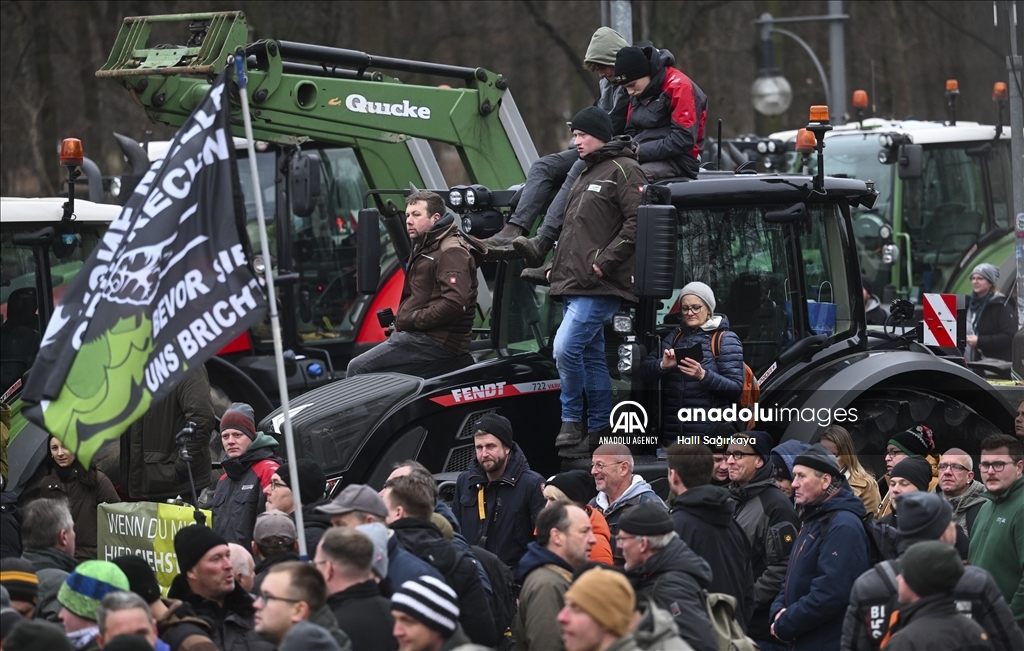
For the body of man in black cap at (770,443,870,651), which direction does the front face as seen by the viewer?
to the viewer's left

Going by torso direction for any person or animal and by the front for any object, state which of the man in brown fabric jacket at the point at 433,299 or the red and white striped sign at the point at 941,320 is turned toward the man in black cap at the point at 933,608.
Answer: the red and white striped sign

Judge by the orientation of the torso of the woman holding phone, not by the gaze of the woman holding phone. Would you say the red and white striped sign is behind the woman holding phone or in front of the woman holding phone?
behind

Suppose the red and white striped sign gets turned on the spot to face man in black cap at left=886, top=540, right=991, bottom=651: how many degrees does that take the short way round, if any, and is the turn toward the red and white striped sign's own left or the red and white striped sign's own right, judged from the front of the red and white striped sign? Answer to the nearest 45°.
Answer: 0° — it already faces them

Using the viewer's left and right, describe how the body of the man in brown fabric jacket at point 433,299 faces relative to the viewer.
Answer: facing to the left of the viewer

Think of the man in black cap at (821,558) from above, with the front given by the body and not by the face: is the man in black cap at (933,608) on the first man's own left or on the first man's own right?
on the first man's own left

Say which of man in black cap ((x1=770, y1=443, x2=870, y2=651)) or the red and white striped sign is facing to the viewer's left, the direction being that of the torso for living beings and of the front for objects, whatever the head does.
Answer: the man in black cap
